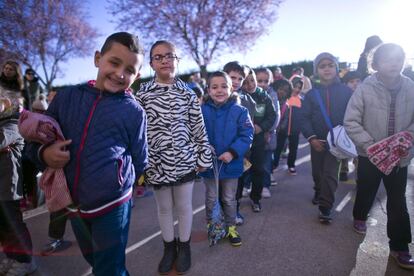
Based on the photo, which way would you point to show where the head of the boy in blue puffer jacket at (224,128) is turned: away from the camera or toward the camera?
toward the camera

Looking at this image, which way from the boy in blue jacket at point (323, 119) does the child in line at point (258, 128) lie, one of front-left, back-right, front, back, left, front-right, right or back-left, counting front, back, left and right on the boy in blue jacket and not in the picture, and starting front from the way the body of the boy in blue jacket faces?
right

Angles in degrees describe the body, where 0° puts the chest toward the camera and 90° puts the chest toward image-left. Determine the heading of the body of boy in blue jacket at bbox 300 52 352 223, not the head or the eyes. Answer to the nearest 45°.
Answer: approximately 0°

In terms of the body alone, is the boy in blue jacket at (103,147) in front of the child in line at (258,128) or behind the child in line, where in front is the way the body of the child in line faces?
in front

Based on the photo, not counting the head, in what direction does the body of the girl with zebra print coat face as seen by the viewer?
toward the camera

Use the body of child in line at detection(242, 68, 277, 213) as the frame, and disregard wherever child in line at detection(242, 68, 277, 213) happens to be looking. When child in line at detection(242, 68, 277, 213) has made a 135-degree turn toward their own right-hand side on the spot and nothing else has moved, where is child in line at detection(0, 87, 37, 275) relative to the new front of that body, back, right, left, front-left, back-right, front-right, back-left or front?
back-left

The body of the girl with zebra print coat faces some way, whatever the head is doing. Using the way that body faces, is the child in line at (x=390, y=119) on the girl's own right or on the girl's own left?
on the girl's own left

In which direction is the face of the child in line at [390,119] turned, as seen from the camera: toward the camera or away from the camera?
toward the camera

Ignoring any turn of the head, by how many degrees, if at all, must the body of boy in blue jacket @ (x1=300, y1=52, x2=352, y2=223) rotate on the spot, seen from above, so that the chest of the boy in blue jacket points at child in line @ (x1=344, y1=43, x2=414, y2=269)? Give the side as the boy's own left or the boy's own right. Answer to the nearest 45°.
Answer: approximately 45° to the boy's own left
